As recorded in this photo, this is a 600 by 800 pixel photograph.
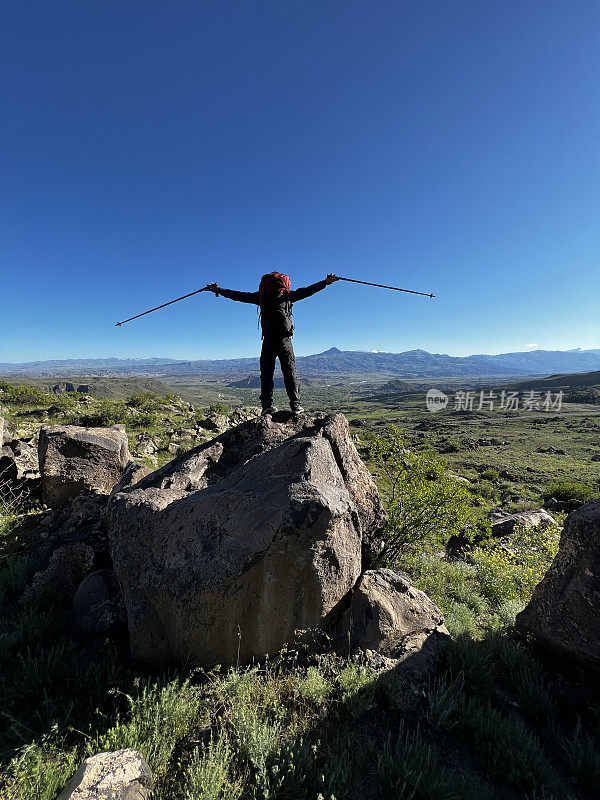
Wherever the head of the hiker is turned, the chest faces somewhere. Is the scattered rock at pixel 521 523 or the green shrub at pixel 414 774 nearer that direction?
the scattered rock

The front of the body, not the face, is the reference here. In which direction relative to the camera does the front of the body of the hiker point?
away from the camera

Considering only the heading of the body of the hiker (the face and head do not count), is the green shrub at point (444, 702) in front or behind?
behind

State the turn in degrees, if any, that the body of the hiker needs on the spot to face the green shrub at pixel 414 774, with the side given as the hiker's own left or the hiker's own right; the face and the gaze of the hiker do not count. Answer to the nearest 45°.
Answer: approximately 180°

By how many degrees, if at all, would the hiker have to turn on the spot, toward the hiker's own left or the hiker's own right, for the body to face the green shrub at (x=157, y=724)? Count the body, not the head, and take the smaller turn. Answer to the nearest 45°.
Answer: approximately 180°

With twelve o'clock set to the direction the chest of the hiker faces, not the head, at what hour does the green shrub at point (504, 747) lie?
The green shrub is roughly at 5 o'clock from the hiker.
